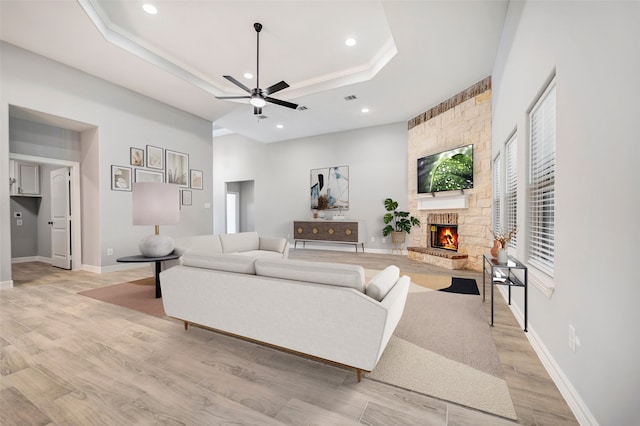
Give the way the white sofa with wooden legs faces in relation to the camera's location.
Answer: facing away from the viewer and to the right of the viewer

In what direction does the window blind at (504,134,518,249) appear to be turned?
to the viewer's left

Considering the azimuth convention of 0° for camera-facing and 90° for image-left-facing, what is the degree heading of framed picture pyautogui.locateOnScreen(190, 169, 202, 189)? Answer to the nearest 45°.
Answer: approximately 315°

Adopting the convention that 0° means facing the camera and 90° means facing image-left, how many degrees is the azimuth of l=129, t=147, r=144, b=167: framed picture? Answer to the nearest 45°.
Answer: approximately 315°

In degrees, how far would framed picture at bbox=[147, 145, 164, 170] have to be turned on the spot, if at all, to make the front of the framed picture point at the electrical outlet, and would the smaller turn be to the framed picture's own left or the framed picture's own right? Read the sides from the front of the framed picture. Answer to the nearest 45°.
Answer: approximately 45° to the framed picture's own right

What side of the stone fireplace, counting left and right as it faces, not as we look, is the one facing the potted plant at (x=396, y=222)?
right

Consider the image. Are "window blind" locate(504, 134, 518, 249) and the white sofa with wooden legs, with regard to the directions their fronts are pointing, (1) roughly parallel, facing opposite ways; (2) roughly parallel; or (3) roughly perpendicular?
roughly perpendicular

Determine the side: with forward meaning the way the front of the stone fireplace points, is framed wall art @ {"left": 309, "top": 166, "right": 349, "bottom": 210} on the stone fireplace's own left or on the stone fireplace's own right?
on the stone fireplace's own right

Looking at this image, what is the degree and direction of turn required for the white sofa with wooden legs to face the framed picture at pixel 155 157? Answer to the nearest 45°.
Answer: approximately 90° to its left
